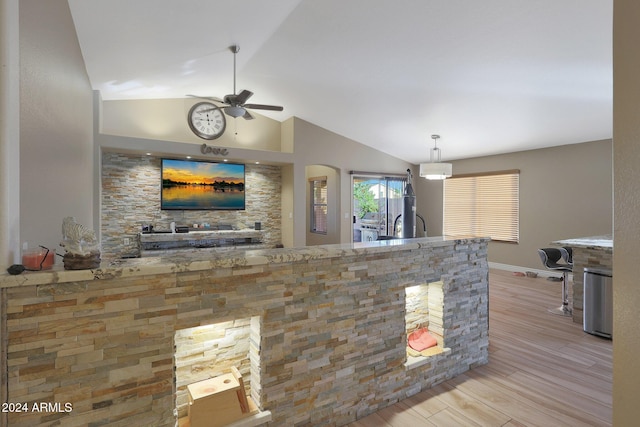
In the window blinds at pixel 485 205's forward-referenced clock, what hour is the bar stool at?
The bar stool is roughly at 10 o'clock from the window blinds.

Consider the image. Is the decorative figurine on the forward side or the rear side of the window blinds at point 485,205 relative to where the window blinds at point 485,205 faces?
on the forward side

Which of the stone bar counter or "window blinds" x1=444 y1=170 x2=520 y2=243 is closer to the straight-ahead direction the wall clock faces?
the stone bar counter

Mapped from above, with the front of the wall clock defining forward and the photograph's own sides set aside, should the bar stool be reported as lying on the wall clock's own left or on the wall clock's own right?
on the wall clock's own left

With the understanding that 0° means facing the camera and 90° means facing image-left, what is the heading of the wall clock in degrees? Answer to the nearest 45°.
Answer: approximately 0°

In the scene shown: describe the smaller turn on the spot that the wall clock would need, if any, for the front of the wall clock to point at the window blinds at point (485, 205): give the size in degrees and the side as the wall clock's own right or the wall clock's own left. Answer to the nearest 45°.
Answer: approximately 90° to the wall clock's own left

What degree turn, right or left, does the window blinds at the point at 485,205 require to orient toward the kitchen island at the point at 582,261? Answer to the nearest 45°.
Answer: approximately 45° to its left

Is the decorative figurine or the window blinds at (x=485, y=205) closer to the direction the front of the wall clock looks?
the decorative figurine

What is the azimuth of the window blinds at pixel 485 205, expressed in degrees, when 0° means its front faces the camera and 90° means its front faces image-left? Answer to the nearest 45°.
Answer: approximately 45°

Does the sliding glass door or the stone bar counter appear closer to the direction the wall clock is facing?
the stone bar counter

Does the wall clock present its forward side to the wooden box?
yes

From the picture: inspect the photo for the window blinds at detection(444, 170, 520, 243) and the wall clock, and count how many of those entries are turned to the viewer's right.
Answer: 0

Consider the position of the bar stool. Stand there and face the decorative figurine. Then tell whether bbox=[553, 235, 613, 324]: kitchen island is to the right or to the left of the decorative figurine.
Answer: left
